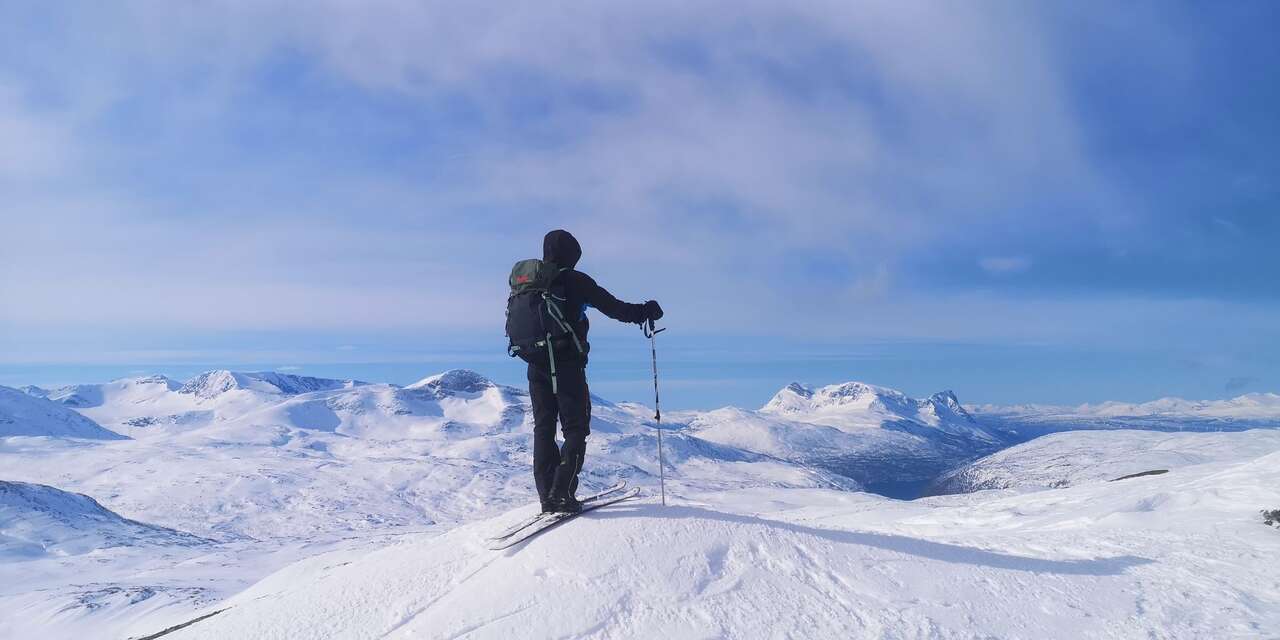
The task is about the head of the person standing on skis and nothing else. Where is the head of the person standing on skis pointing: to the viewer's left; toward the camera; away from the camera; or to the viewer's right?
away from the camera

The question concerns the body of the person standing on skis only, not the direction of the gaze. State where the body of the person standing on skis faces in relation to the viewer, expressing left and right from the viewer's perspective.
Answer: facing away from the viewer and to the right of the viewer
